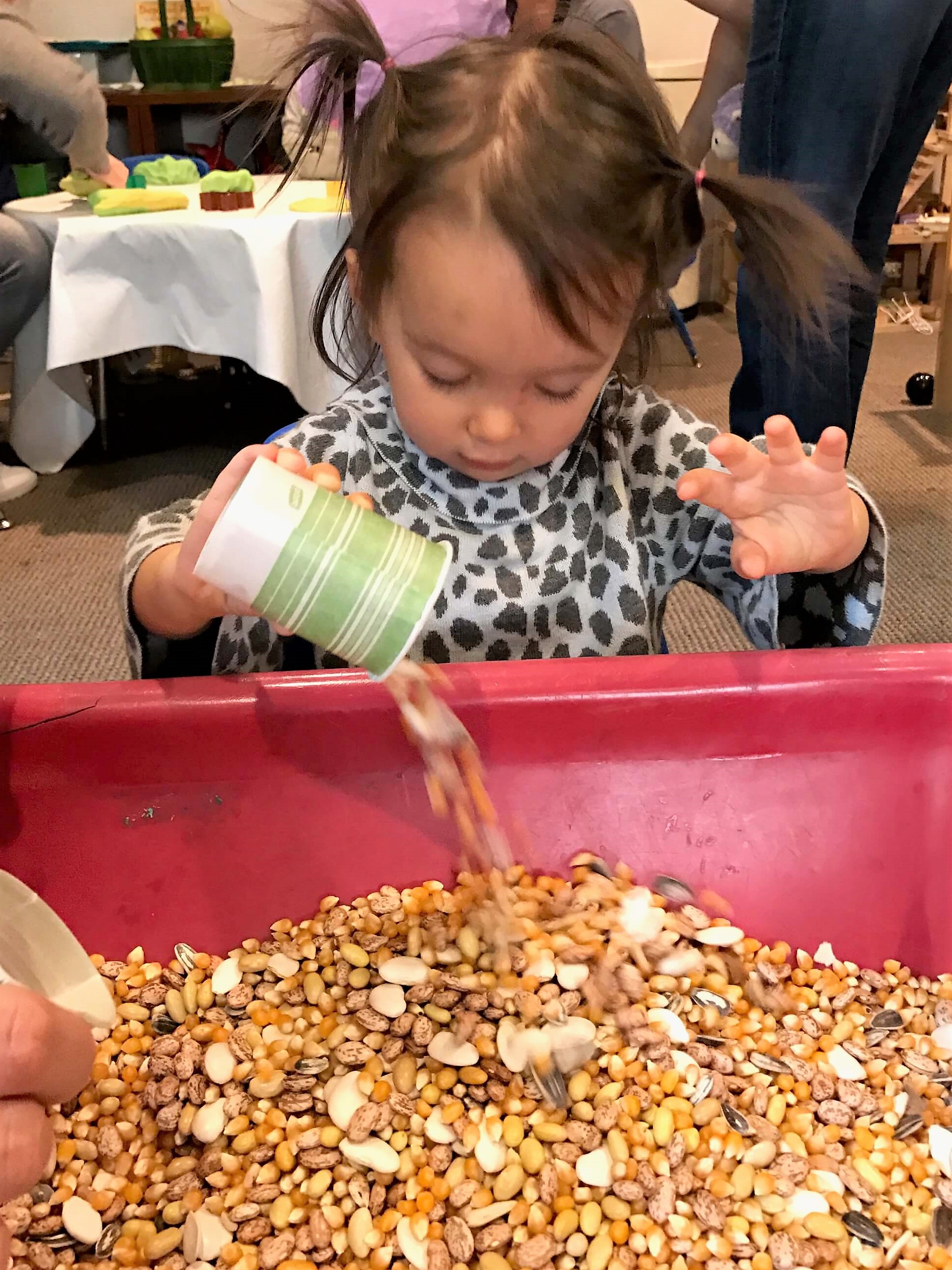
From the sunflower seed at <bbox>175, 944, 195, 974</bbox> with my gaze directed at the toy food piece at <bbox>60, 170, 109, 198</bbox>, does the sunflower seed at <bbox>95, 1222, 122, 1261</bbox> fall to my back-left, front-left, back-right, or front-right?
back-left

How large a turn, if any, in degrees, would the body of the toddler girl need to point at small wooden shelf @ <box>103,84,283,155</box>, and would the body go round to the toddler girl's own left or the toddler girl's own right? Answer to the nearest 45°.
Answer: approximately 180°

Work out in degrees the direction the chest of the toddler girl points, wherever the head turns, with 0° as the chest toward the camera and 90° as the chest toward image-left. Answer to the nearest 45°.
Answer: approximately 0°

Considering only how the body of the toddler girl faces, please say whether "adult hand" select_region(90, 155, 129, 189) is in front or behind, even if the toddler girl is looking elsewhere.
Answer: behind

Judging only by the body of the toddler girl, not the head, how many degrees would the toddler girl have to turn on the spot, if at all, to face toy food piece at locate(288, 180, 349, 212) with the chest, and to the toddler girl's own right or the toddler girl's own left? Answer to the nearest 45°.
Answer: approximately 180°

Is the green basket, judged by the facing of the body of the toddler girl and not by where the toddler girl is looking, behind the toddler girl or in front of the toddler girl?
behind
